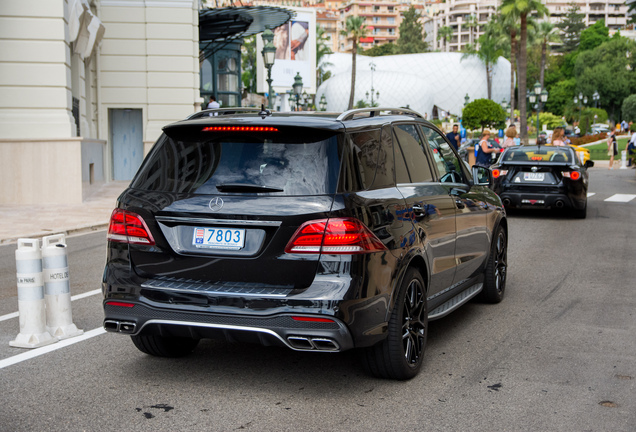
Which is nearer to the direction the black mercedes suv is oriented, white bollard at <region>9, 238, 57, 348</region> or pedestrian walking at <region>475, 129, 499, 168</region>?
the pedestrian walking

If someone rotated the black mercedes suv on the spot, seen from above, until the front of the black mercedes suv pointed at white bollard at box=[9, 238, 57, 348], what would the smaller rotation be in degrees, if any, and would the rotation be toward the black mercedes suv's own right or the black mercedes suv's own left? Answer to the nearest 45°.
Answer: approximately 90° to the black mercedes suv's own left

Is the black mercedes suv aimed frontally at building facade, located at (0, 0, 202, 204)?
no

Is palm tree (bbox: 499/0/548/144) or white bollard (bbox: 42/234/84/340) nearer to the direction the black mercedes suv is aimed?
the palm tree

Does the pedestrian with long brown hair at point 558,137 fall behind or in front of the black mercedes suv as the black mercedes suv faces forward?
in front

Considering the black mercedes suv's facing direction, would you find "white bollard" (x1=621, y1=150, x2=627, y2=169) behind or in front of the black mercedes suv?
in front

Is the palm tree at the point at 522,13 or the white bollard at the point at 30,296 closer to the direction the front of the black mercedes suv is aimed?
the palm tree

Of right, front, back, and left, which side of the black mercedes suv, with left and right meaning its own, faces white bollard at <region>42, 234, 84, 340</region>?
left

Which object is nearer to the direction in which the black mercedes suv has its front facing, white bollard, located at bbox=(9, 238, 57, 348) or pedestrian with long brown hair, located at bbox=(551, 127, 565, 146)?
the pedestrian with long brown hair

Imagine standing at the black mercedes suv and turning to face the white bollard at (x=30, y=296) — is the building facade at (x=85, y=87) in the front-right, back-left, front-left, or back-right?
front-right

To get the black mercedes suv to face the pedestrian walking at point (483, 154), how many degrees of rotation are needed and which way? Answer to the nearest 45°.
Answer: approximately 45° to its left

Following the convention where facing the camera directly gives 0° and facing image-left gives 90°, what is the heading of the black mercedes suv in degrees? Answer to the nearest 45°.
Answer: approximately 225°
